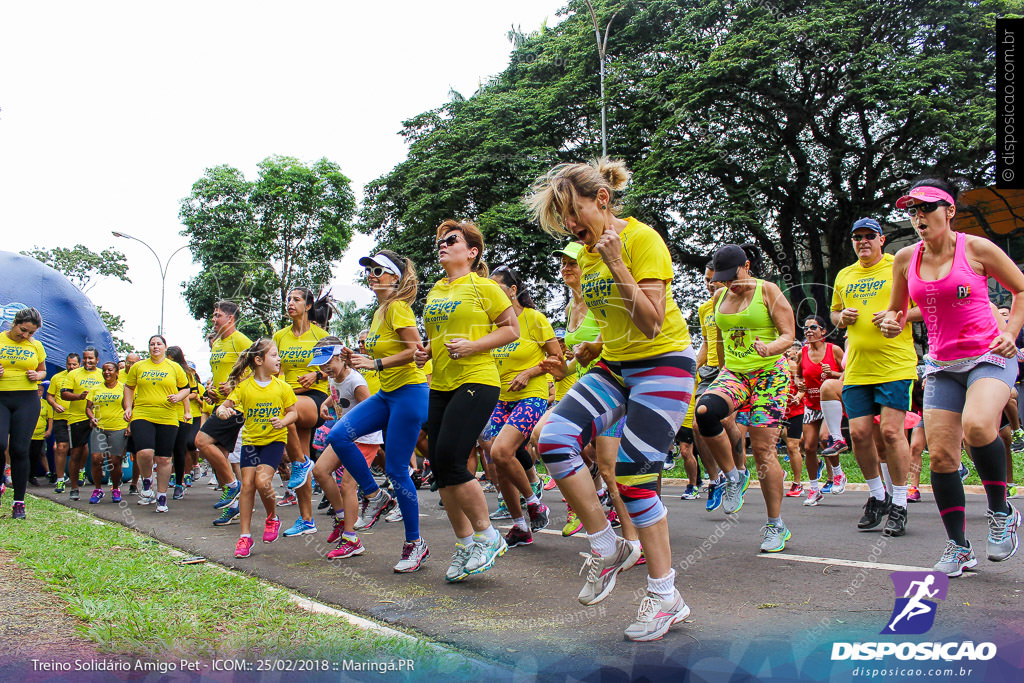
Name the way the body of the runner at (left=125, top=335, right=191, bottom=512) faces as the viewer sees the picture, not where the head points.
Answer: toward the camera

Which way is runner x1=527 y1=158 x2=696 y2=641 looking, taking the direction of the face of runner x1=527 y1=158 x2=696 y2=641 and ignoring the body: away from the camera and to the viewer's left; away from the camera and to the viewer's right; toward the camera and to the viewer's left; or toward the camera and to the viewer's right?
toward the camera and to the viewer's left

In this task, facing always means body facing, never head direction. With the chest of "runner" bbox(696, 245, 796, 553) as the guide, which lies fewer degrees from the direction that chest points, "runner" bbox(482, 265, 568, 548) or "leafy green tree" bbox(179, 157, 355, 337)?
the runner

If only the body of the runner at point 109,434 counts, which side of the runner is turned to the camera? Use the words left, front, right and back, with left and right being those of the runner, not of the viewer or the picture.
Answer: front

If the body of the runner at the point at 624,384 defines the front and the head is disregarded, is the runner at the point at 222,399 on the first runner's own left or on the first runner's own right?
on the first runner's own right

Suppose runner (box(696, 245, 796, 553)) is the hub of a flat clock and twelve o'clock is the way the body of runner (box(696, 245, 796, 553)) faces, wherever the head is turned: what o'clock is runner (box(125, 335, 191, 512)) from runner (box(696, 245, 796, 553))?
runner (box(125, 335, 191, 512)) is roughly at 2 o'clock from runner (box(696, 245, 796, 553)).

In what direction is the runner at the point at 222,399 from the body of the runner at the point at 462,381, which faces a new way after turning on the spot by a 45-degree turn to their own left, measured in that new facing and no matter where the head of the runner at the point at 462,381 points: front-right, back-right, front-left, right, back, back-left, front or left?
back-right

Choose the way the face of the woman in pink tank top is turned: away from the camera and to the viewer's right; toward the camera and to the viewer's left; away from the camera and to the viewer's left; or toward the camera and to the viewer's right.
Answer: toward the camera and to the viewer's left

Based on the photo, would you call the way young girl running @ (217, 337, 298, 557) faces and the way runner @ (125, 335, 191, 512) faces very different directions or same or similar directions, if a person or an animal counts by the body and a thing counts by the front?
same or similar directions

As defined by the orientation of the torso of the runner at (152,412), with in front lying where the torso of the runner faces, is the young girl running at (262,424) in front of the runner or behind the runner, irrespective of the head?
in front

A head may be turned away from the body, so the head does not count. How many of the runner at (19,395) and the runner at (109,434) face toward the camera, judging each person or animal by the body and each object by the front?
2

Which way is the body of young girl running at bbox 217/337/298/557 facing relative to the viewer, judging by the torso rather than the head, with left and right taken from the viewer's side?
facing the viewer

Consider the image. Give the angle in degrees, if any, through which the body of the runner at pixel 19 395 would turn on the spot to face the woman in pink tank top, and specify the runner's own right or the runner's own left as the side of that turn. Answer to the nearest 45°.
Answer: approximately 45° to the runner's own left

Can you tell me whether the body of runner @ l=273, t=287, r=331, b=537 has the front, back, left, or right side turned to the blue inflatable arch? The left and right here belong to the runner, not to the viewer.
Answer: right

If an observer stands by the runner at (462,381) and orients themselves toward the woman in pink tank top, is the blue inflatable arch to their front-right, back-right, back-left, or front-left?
back-left

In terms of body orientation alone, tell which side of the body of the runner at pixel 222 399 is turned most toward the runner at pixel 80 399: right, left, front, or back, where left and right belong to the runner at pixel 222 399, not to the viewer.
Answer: right

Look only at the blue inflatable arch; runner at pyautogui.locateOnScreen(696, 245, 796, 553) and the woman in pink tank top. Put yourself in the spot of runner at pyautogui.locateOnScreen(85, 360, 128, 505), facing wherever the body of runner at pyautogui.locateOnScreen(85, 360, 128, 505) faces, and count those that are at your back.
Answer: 1

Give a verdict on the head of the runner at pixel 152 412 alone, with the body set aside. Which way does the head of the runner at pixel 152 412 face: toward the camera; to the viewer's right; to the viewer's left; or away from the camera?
toward the camera

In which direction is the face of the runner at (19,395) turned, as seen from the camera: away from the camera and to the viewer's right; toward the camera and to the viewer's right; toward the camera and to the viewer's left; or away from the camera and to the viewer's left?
toward the camera and to the viewer's right
